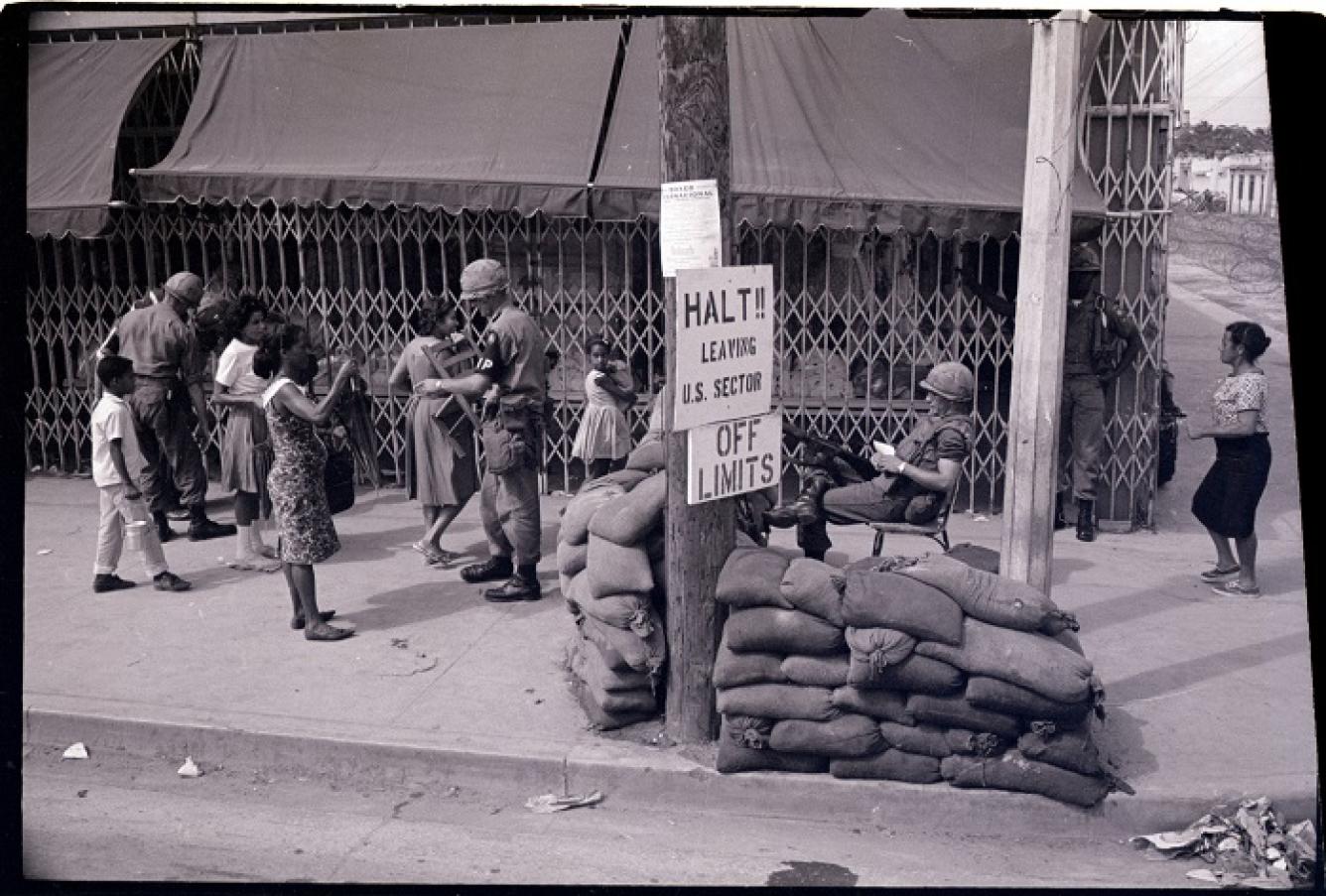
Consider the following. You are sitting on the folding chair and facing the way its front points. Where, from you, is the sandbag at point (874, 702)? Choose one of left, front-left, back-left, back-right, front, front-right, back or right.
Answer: left

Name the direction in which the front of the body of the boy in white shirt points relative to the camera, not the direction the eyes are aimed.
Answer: to the viewer's right

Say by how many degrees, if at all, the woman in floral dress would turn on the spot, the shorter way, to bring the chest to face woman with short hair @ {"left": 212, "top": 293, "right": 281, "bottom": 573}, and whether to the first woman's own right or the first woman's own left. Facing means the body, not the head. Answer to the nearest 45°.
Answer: approximately 90° to the first woman's own left

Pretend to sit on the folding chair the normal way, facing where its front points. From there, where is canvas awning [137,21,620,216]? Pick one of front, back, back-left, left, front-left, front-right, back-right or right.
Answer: front-right

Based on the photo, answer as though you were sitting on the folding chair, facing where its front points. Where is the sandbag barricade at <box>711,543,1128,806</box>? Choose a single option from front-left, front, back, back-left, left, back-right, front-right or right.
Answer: left

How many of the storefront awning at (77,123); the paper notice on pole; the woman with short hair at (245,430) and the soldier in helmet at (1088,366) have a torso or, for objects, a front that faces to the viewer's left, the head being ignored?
0

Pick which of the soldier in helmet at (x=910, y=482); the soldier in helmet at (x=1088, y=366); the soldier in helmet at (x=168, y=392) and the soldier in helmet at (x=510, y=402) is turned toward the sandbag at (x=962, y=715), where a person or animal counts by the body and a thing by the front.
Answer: the soldier in helmet at (x=1088, y=366)

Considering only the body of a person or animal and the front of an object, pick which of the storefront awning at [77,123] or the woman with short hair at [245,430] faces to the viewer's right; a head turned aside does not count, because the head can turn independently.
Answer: the woman with short hair

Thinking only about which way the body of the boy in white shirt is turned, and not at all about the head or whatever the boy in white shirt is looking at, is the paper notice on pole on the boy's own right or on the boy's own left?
on the boy's own right

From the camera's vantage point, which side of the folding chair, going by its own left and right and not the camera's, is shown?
left

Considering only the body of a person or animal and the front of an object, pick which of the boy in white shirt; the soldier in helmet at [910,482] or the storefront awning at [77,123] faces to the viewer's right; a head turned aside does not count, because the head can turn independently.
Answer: the boy in white shirt

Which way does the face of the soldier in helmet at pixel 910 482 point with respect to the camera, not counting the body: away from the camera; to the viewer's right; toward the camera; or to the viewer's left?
to the viewer's left

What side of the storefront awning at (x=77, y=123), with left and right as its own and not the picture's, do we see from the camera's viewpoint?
front

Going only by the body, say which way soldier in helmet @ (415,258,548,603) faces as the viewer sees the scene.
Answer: to the viewer's left

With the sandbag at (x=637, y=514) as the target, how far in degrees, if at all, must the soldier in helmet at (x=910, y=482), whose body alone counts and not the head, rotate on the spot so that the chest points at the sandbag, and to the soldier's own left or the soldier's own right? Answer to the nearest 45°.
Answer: approximately 45° to the soldier's own left

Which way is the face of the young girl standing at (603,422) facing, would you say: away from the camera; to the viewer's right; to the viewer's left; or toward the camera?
toward the camera

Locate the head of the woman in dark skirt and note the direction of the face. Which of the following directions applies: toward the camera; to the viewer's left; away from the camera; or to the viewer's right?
to the viewer's left

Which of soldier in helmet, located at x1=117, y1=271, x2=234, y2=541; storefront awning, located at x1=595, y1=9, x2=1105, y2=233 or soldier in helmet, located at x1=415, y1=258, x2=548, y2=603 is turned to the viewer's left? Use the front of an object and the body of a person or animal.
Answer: soldier in helmet, located at x1=415, y1=258, x2=548, y2=603
